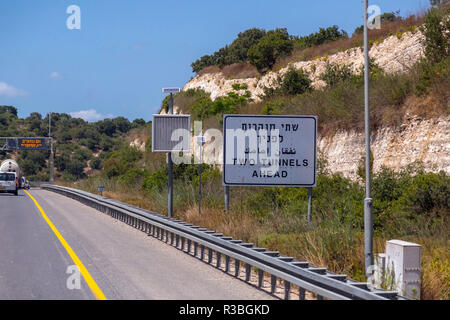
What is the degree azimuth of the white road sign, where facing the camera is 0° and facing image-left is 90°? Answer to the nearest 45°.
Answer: approximately 0°

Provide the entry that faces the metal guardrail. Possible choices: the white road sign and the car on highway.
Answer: the white road sign

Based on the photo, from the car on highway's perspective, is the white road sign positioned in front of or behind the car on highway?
behind

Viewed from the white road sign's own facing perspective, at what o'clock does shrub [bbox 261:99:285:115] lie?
The shrub is roughly at 6 o'clock from the white road sign.

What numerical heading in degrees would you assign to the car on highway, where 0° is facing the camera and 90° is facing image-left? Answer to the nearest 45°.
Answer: approximately 180°

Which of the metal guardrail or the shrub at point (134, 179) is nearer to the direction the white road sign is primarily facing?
the metal guardrail

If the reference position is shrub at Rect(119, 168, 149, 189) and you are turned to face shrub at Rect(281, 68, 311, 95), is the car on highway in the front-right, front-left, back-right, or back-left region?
back-right

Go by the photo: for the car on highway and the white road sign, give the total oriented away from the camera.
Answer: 1

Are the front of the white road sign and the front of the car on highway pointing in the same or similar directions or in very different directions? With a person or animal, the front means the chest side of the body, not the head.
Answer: very different directions

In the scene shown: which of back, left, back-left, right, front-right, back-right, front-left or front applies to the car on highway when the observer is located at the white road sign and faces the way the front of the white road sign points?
back-right

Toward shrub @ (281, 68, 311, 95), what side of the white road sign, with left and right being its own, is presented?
back
